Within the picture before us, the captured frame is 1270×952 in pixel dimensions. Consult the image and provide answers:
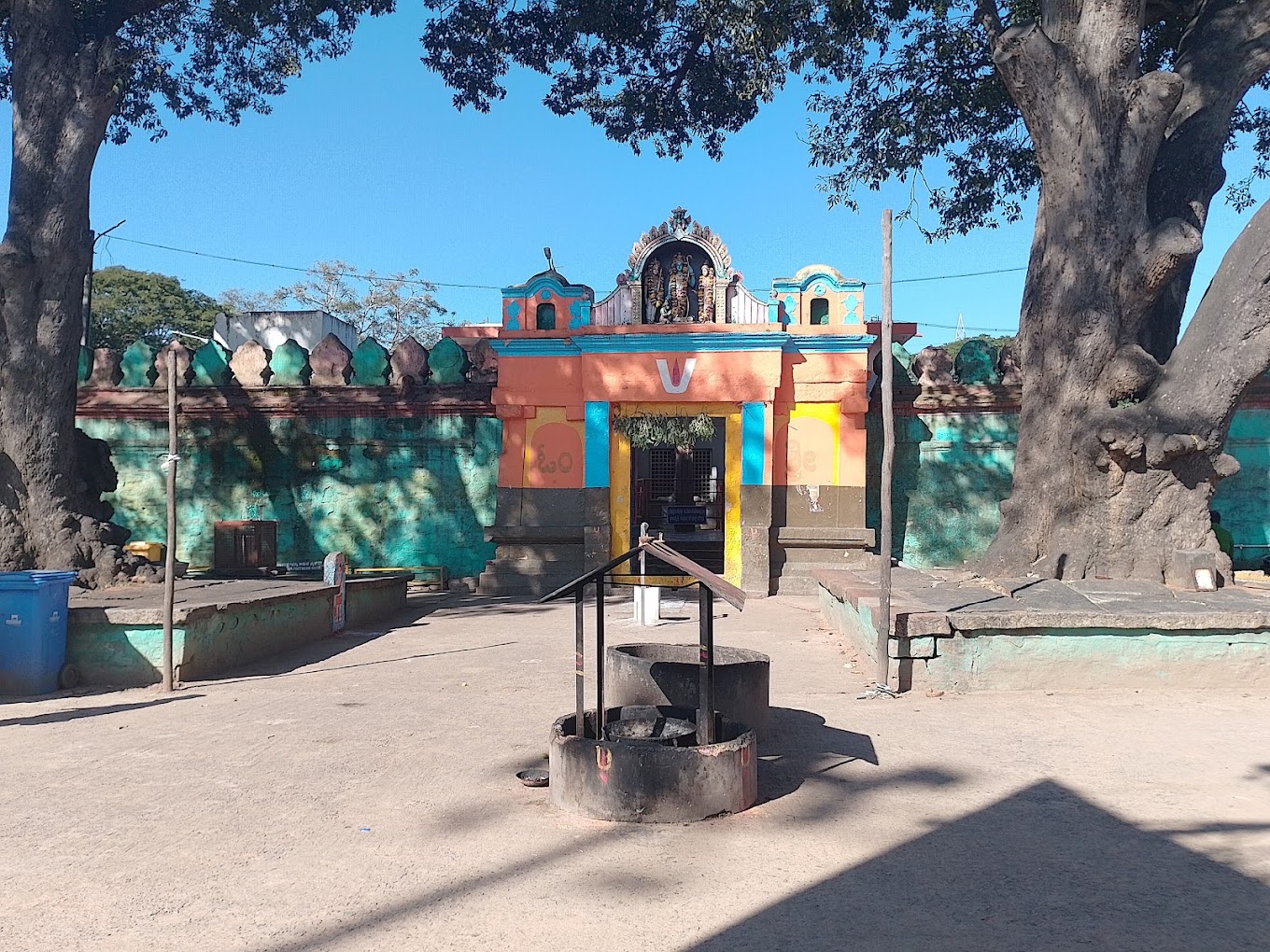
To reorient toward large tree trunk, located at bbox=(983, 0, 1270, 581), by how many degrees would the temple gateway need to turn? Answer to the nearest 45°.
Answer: approximately 45° to its left

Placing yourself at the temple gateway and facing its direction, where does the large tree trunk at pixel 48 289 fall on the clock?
The large tree trunk is roughly at 2 o'clock from the temple gateway.

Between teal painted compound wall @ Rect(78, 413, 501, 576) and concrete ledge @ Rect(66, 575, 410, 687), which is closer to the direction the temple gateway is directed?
the concrete ledge

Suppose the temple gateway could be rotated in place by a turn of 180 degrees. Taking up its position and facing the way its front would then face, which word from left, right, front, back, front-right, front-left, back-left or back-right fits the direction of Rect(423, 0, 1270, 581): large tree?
back-right

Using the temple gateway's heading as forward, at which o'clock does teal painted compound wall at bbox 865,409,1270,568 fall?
The teal painted compound wall is roughly at 9 o'clock from the temple gateway.

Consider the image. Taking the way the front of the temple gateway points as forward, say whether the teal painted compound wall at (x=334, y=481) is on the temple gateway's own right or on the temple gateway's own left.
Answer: on the temple gateway's own right

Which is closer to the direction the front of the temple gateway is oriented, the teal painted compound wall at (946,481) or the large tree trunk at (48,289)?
the large tree trunk

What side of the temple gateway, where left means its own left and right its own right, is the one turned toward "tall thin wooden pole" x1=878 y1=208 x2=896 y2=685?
front

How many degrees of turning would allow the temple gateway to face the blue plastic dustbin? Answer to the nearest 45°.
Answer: approximately 45° to its right

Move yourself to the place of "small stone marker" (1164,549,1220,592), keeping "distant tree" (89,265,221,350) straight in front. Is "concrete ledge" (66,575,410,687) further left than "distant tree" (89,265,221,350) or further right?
left

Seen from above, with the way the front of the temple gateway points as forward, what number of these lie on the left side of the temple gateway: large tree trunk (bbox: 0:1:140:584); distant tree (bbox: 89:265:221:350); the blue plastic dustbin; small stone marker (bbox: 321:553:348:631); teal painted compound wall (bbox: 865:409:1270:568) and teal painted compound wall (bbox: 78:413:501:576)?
1

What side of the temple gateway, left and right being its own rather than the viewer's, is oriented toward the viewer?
front

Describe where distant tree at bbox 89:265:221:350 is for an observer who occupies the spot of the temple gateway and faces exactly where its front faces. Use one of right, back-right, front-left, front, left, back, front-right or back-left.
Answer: back-right

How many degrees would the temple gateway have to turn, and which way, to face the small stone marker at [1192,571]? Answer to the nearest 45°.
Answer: approximately 45° to its left

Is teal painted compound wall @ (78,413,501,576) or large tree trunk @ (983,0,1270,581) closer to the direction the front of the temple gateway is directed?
the large tree trunk

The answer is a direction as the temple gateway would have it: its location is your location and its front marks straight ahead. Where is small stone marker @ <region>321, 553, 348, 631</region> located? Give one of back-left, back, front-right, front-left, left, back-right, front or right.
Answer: front-right
